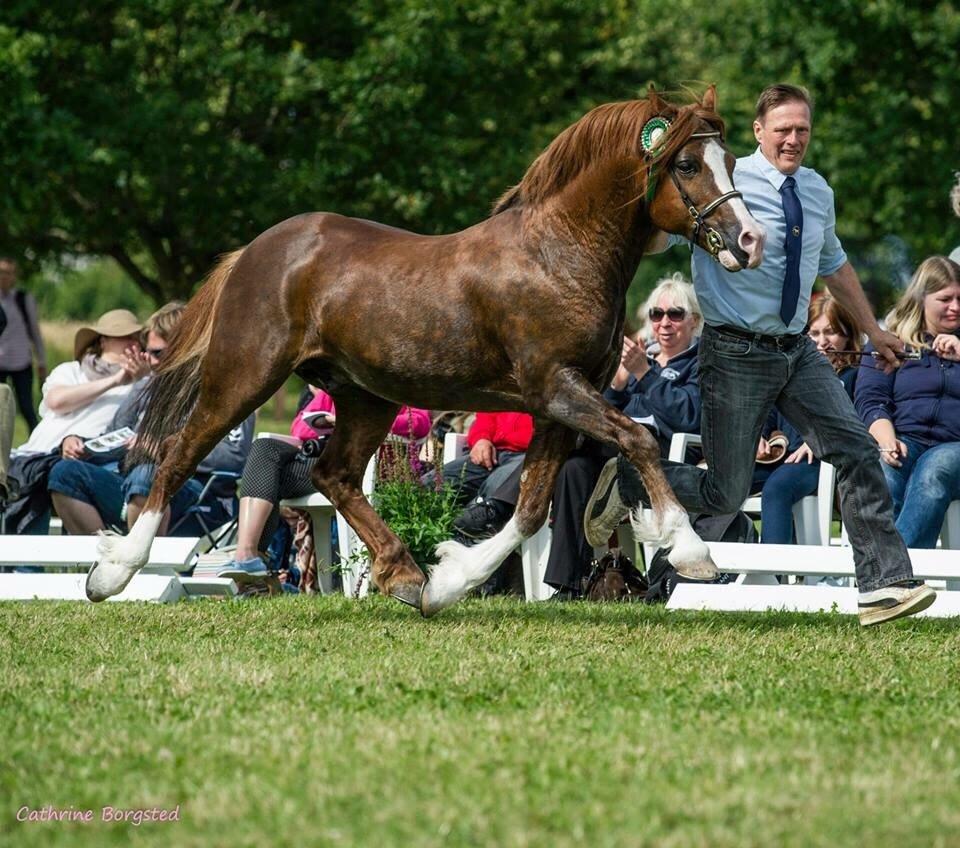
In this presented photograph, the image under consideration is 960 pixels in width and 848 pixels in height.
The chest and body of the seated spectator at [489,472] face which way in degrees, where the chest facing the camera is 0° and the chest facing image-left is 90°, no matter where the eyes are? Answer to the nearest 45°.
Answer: approximately 45°

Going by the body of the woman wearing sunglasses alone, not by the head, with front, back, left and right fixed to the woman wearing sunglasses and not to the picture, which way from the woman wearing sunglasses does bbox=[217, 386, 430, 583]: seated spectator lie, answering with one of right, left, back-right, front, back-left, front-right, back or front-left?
front-right

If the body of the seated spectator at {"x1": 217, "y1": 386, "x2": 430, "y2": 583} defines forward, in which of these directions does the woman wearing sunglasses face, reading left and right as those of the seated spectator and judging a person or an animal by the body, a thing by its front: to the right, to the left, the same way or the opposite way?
the same way

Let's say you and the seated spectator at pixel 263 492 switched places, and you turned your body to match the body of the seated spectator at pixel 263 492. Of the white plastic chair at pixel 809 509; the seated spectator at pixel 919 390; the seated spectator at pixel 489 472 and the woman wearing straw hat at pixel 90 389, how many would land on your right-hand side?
1

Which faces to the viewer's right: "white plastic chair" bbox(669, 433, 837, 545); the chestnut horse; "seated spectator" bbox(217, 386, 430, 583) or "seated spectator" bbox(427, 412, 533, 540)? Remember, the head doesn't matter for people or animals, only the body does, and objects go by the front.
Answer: the chestnut horse

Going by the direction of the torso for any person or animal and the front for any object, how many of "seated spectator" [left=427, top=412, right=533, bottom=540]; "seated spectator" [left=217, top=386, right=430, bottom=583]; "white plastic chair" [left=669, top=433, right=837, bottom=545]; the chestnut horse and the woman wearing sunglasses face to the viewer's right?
1

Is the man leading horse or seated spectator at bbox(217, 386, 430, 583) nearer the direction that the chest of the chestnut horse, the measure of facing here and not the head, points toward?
the man leading horse

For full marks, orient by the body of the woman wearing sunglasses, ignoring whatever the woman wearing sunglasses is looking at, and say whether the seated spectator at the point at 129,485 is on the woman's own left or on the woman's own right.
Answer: on the woman's own right

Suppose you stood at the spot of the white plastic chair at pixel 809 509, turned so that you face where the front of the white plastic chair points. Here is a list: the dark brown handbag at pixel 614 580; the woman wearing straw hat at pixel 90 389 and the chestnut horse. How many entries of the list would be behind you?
0

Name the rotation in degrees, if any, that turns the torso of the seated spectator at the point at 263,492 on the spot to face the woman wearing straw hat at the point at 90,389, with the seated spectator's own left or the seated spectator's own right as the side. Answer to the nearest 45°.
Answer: approximately 90° to the seated spectator's own right

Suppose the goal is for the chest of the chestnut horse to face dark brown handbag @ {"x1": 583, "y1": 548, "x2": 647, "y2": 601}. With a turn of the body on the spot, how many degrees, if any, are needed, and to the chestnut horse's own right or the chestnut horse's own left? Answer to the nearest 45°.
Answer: approximately 45° to the chestnut horse's own left

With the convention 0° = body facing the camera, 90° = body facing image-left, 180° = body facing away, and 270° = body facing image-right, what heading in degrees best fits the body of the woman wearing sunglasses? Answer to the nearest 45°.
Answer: approximately 45°

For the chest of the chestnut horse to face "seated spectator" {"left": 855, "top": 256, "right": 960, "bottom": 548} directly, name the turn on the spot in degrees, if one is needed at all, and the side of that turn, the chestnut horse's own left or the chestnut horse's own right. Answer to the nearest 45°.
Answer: approximately 45° to the chestnut horse's own left

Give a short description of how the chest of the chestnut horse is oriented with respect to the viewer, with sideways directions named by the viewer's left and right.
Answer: facing to the right of the viewer

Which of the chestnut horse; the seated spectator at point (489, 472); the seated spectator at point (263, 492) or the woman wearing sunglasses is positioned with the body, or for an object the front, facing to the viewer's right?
the chestnut horse

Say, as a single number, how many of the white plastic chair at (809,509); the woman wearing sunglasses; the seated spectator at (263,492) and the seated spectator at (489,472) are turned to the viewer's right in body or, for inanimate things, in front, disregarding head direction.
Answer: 0

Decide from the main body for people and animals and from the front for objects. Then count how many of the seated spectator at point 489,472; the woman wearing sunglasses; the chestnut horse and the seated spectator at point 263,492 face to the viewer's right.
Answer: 1

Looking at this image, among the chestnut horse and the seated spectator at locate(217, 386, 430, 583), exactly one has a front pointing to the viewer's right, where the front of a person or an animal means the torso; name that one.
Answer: the chestnut horse

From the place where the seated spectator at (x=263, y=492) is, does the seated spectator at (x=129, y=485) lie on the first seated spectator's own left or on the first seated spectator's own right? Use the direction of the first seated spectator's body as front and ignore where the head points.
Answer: on the first seated spectator's own right

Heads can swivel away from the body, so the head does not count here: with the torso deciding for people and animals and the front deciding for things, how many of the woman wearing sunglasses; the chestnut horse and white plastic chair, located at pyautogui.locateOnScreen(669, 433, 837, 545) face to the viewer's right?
1

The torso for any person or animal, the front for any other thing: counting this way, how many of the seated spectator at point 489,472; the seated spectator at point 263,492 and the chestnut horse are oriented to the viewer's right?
1

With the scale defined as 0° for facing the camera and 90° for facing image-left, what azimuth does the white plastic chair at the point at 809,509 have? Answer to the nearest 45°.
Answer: approximately 45°
